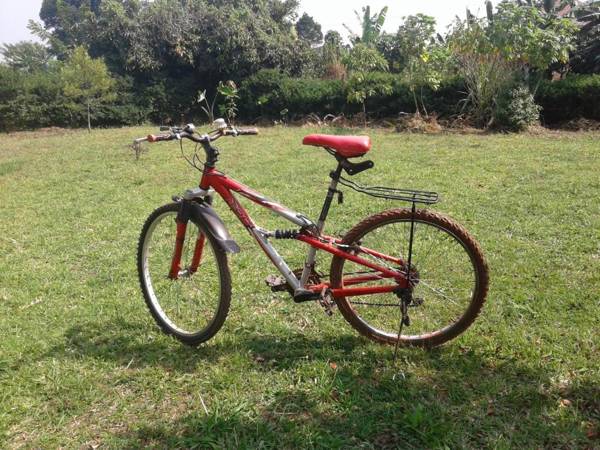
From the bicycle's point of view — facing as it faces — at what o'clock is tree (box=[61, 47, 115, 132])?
The tree is roughly at 2 o'clock from the bicycle.

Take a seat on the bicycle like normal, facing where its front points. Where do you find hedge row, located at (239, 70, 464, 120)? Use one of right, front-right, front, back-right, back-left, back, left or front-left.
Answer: right

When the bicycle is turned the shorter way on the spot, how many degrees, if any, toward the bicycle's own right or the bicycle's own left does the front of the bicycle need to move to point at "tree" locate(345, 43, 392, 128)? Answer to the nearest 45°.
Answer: approximately 90° to the bicycle's own right

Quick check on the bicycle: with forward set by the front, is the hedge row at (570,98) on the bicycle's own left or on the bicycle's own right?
on the bicycle's own right

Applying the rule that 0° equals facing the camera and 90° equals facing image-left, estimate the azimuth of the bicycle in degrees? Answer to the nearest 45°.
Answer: approximately 90°

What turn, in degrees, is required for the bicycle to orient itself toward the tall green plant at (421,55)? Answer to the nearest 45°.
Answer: approximately 90° to its right

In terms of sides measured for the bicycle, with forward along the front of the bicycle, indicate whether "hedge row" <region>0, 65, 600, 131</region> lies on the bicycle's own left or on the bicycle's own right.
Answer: on the bicycle's own right

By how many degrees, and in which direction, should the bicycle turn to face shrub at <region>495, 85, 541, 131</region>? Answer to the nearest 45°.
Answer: approximately 135° to its right
